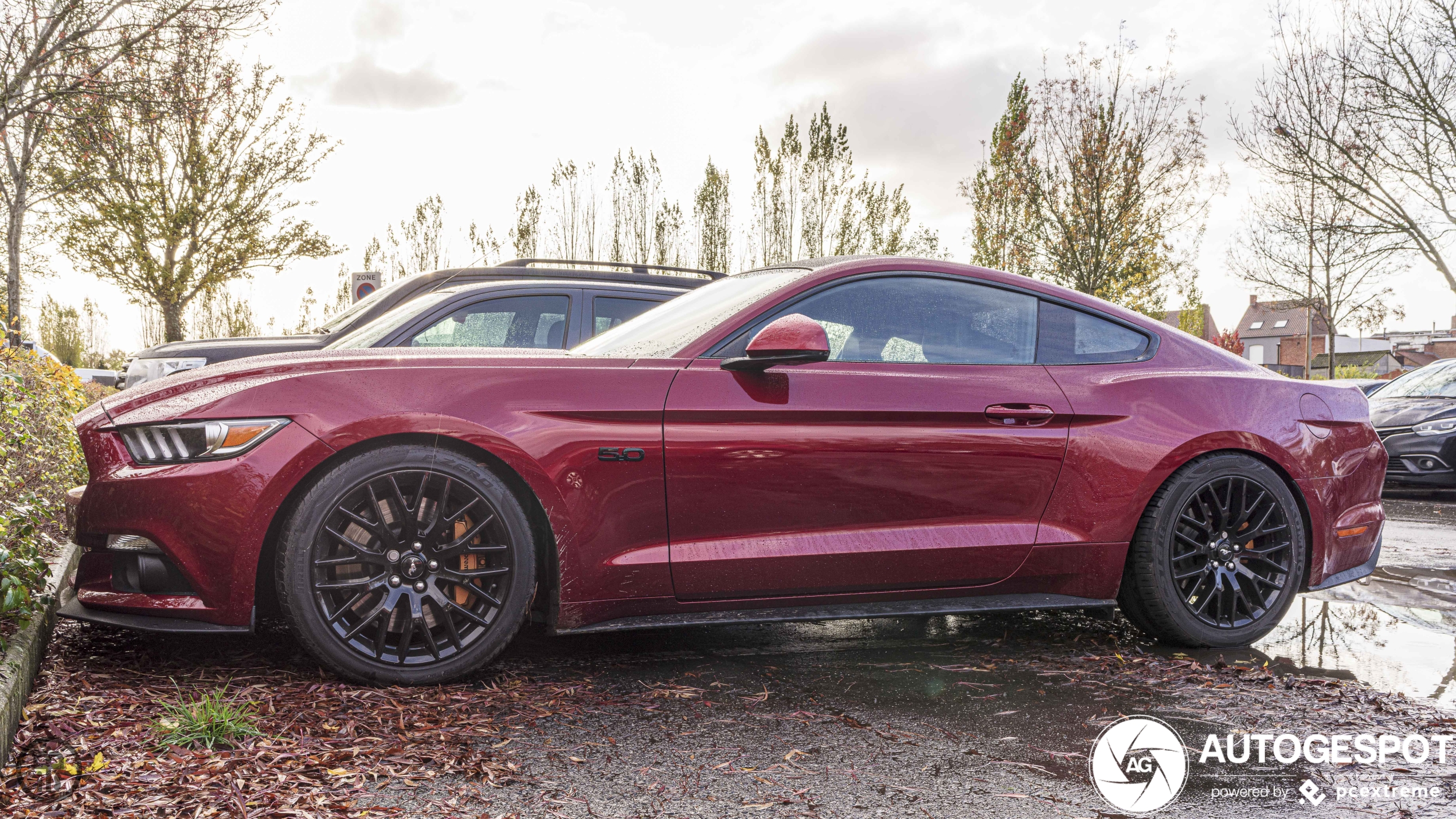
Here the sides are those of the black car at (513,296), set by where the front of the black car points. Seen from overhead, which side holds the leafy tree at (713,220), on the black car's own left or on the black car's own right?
on the black car's own right

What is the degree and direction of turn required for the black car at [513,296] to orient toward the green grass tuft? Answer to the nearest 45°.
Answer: approximately 90° to its left

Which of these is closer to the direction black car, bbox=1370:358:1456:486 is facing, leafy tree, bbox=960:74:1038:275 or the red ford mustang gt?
the red ford mustang gt

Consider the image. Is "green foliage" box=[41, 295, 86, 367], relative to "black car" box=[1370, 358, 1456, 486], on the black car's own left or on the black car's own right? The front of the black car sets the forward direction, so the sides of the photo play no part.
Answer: on the black car's own right

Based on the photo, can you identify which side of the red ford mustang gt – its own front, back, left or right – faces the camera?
left

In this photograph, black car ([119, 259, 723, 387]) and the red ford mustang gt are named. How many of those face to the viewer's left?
2

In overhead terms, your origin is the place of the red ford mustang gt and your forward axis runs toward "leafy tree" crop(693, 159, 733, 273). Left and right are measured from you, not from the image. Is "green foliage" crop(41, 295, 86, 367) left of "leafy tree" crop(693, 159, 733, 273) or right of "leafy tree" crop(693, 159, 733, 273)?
left

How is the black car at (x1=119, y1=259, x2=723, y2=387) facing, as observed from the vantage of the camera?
facing to the left of the viewer

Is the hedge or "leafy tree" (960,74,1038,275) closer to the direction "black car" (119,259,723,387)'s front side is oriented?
the hedge

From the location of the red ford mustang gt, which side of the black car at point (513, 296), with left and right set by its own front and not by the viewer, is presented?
left
